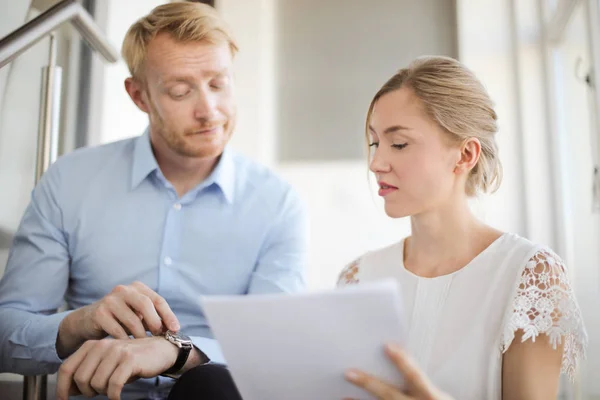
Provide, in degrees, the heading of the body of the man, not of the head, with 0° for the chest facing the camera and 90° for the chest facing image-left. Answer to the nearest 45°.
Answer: approximately 0°

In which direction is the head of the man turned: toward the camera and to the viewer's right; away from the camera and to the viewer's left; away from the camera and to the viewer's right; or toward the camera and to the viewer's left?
toward the camera and to the viewer's right

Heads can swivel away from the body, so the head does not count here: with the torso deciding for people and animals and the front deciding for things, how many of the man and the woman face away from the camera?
0

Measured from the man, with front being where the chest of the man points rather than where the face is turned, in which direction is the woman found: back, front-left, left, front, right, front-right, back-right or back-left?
front-left

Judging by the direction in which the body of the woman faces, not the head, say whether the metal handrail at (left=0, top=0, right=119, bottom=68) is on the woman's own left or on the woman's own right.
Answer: on the woman's own right

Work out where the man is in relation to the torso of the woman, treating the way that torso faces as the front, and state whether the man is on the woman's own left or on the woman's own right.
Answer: on the woman's own right

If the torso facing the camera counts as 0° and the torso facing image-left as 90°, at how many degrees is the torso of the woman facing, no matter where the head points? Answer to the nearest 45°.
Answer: approximately 45°
